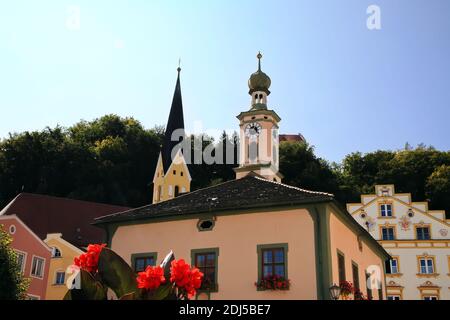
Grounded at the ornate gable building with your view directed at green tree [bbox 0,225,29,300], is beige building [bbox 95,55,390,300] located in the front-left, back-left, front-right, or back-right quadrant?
front-left

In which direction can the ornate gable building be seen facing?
toward the camera

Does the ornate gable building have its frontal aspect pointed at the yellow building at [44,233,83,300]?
no

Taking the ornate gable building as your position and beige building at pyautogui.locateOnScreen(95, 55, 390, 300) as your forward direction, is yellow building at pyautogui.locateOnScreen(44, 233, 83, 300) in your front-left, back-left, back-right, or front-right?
front-right

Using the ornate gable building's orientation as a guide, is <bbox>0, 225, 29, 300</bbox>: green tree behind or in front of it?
in front

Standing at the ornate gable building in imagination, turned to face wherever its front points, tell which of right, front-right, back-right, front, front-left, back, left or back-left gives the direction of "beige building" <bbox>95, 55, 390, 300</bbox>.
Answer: front

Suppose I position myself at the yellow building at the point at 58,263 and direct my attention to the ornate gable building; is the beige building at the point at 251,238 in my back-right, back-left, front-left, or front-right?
front-right

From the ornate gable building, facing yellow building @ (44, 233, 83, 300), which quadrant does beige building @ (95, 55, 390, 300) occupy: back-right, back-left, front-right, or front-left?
front-left
